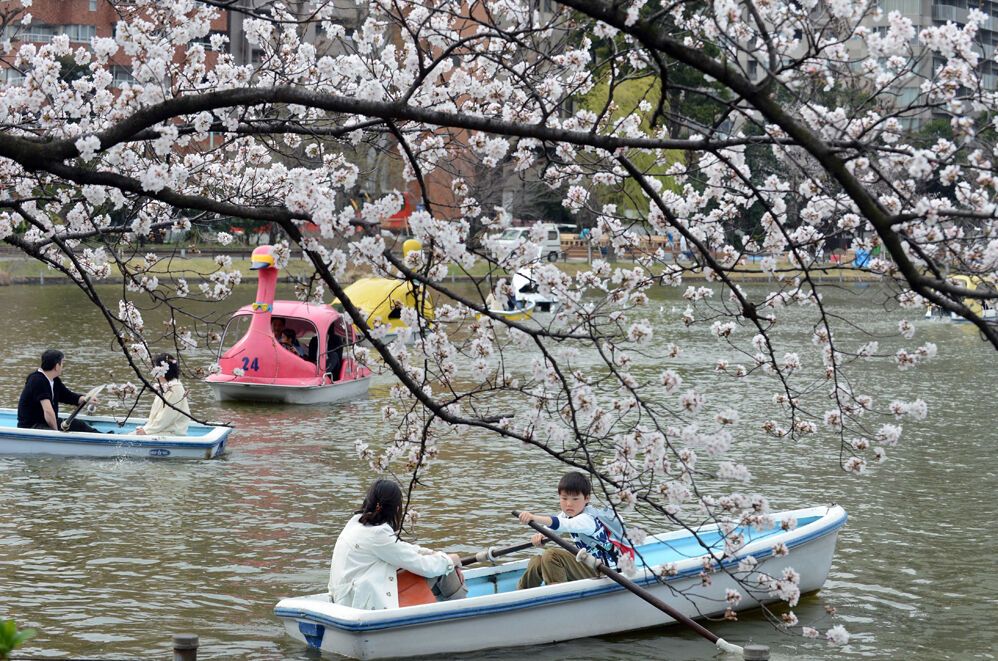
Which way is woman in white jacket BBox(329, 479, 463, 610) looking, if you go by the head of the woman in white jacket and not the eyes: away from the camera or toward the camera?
away from the camera

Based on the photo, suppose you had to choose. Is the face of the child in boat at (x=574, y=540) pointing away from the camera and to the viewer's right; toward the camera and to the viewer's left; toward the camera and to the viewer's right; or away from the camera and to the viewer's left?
toward the camera and to the viewer's left

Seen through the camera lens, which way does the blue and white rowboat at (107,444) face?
facing to the left of the viewer

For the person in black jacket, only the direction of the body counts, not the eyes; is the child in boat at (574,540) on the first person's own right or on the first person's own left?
on the first person's own right

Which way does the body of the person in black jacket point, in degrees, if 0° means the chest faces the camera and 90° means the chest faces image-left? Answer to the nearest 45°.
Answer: approximately 270°

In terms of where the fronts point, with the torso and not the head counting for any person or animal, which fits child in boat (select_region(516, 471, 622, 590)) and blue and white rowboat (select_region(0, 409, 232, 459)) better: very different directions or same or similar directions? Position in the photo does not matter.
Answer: same or similar directions

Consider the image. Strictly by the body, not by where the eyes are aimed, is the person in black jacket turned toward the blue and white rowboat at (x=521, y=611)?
no

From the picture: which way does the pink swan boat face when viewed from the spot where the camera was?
facing the viewer and to the left of the viewer

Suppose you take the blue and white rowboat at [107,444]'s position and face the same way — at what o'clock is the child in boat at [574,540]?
The child in boat is roughly at 8 o'clock from the blue and white rowboat.

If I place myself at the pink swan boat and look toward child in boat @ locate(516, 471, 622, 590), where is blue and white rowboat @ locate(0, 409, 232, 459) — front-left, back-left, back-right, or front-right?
front-right

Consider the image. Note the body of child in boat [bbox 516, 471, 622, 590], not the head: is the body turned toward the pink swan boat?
no

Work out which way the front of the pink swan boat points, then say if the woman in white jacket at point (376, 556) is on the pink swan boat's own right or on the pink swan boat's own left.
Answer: on the pink swan boat's own left

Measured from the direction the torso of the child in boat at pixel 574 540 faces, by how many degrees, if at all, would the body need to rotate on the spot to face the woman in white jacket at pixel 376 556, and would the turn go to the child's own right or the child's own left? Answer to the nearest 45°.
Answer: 0° — they already face them
